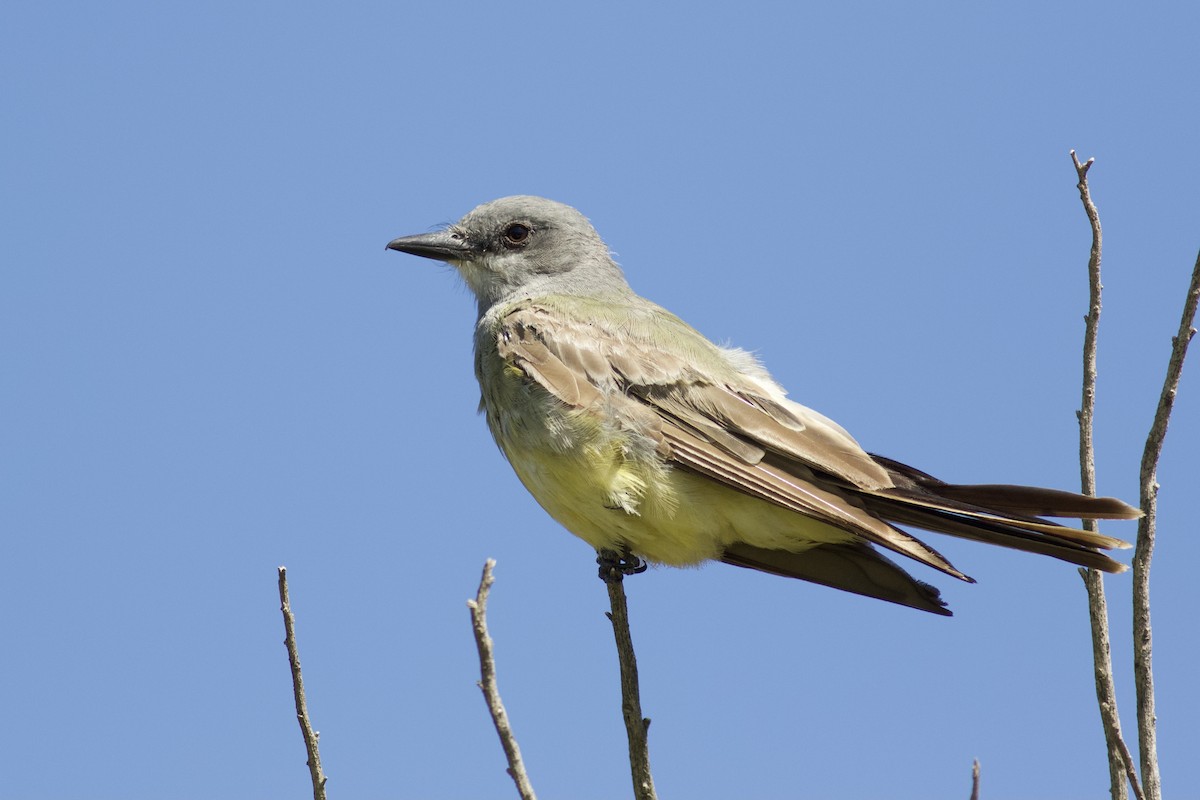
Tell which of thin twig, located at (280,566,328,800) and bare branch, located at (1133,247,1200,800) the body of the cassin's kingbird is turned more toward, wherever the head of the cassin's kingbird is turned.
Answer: the thin twig

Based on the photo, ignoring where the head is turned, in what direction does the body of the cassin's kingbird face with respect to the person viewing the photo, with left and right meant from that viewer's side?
facing to the left of the viewer

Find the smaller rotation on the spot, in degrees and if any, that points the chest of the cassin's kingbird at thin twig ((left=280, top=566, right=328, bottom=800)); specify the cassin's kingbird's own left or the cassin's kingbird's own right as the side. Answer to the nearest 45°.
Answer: approximately 45° to the cassin's kingbird's own left

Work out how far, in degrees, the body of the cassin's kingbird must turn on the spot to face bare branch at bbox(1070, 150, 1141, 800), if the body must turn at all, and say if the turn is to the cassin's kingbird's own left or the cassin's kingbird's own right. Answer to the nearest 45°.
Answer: approximately 135° to the cassin's kingbird's own left

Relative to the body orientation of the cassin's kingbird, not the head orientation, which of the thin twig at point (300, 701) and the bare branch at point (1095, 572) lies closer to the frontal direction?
the thin twig

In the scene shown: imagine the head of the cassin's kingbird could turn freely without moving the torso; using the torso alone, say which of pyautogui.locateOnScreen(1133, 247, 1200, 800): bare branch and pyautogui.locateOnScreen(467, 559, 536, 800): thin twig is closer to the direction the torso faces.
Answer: the thin twig

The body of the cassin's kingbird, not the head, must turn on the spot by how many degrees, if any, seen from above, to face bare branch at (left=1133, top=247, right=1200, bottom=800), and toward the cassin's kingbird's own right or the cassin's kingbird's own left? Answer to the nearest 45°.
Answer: approximately 135° to the cassin's kingbird's own left
